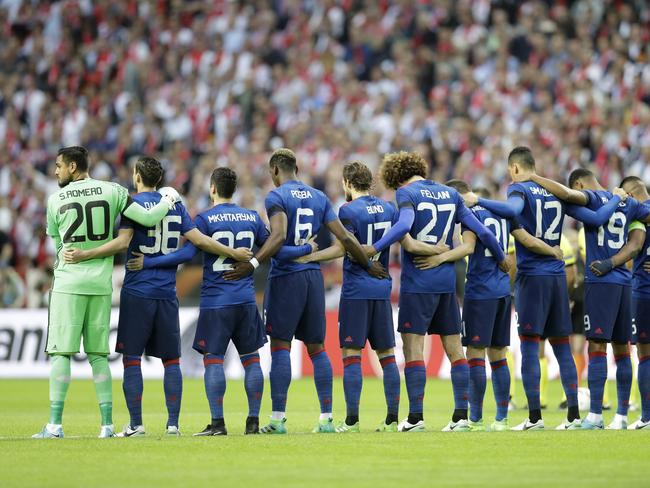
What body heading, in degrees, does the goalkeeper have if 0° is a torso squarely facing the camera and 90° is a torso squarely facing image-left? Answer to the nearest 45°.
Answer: approximately 180°
